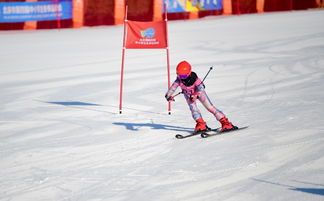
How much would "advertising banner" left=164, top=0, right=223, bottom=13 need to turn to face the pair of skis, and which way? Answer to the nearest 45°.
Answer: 0° — it already faces it

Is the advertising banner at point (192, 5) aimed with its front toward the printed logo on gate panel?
yes

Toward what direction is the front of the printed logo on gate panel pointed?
toward the camera

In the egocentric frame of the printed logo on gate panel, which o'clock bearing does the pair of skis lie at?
The pair of skis is roughly at 11 o'clock from the printed logo on gate panel.

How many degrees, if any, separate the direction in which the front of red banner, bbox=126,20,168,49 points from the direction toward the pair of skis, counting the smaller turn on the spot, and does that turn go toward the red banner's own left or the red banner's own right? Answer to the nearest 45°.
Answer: approximately 45° to the red banner's own left

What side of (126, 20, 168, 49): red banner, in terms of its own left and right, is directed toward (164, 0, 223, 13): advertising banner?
back

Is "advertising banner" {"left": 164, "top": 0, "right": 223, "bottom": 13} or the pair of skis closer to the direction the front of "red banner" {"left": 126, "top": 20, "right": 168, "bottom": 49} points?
the pair of skis

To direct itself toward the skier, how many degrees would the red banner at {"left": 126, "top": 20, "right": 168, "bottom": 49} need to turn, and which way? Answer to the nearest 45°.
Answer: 0° — it already faces them

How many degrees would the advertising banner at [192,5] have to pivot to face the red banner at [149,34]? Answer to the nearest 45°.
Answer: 0° — it already faces it

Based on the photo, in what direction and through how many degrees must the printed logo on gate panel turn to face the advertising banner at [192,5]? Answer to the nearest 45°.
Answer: approximately 180°

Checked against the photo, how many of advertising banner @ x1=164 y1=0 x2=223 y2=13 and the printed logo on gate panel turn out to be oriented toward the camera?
2

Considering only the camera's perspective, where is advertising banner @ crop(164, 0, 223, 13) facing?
facing the viewer

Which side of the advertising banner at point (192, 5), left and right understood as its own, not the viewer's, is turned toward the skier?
front

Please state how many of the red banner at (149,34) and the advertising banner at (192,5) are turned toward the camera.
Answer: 2

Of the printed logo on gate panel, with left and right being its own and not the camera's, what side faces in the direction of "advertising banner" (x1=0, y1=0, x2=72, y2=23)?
back
